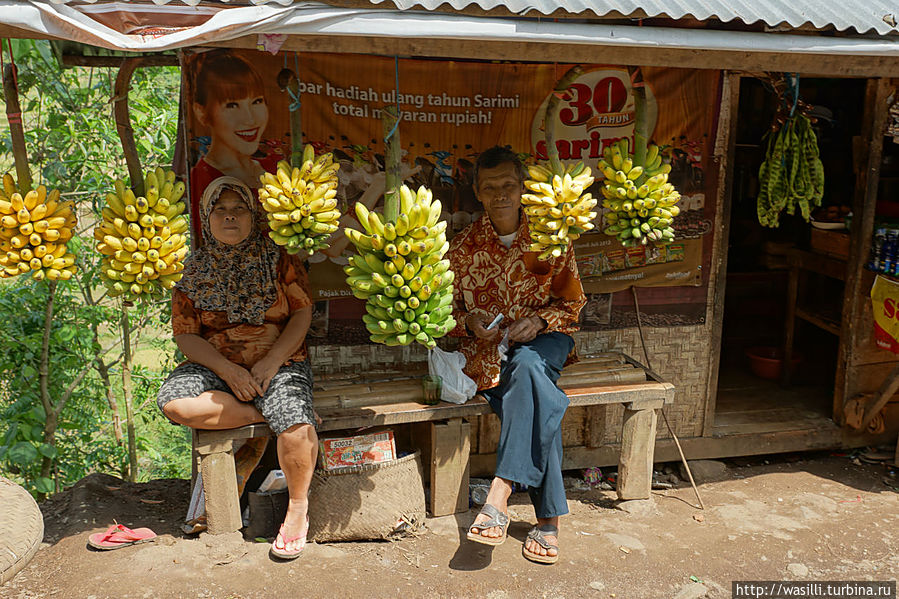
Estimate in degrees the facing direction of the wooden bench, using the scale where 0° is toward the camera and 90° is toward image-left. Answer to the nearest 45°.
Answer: approximately 0°

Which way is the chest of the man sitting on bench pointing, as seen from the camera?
toward the camera

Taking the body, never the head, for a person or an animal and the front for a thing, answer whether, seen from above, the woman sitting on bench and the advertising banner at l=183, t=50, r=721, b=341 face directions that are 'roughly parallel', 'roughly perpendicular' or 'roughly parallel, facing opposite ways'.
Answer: roughly parallel

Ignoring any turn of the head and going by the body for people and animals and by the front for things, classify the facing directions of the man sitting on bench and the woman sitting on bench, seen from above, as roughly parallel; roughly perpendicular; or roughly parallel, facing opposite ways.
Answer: roughly parallel

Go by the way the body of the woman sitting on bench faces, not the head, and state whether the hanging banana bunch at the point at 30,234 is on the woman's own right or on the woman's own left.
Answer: on the woman's own right

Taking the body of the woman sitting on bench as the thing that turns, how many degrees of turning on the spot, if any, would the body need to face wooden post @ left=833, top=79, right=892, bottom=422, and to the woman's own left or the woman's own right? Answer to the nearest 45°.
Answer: approximately 90° to the woman's own left

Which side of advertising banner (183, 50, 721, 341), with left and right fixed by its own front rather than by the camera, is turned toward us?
front

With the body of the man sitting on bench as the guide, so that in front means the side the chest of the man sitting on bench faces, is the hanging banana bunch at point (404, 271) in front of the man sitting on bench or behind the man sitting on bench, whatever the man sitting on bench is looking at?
in front

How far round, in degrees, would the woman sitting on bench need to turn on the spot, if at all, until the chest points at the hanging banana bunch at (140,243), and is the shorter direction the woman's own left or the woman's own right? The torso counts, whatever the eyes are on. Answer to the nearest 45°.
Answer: approximately 45° to the woman's own right

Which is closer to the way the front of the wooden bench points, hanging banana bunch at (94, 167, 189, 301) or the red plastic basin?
the hanging banana bunch

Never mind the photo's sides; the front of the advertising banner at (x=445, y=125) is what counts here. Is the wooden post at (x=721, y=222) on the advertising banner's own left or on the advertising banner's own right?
on the advertising banner's own left

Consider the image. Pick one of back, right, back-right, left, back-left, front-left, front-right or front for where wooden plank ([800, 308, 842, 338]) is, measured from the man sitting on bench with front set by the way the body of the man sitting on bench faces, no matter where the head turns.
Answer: back-left

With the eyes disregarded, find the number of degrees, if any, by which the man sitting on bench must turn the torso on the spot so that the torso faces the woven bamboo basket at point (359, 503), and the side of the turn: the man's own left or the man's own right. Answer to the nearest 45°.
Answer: approximately 45° to the man's own right

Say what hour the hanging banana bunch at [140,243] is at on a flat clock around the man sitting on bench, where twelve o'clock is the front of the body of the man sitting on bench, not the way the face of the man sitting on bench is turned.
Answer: The hanging banana bunch is roughly at 2 o'clock from the man sitting on bench.

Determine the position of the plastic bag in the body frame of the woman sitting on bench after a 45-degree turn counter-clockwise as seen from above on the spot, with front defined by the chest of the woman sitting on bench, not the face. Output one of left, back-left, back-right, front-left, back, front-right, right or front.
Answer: front-left
